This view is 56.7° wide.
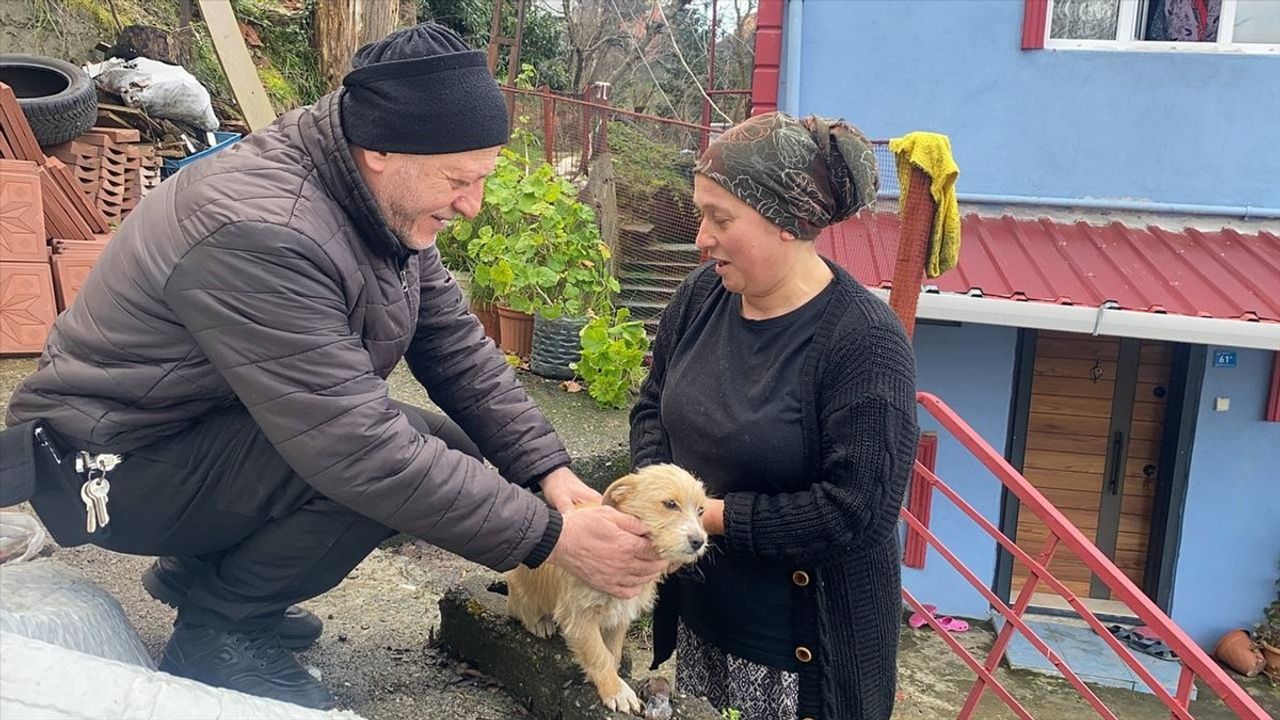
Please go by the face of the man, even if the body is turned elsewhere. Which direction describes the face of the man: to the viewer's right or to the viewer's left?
to the viewer's right

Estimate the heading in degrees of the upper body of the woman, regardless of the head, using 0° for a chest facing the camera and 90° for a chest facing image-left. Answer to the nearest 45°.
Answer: approximately 45°

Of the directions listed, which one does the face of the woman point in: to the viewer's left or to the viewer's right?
to the viewer's left

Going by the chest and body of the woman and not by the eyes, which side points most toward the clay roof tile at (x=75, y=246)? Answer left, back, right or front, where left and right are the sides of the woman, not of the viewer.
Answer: right

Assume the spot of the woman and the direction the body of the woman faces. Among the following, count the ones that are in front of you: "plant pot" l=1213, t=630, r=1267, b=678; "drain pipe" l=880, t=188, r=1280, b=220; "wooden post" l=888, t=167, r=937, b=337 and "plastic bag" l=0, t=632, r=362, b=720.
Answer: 1

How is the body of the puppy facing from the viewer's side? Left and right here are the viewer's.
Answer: facing the viewer and to the right of the viewer

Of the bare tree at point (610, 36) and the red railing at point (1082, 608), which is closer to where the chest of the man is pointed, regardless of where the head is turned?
the red railing

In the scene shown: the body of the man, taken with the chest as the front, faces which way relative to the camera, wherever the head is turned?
to the viewer's right

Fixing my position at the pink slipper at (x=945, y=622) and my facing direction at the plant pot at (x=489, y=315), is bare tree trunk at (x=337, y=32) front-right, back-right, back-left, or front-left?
front-right

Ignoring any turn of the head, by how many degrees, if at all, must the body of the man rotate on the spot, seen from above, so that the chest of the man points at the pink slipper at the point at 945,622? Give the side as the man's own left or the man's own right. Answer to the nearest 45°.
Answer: approximately 45° to the man's own left

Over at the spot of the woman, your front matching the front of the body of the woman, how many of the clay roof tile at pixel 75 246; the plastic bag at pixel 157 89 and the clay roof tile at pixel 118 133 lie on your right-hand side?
3

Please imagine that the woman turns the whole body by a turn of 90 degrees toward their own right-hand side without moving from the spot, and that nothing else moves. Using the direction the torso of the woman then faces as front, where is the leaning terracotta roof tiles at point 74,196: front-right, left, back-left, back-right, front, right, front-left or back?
front

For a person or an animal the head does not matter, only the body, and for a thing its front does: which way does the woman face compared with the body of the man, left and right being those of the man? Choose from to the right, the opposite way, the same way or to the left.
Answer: the opposite way

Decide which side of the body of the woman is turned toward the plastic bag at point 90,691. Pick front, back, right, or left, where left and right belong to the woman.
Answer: front

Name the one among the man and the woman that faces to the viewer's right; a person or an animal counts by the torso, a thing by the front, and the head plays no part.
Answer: the man

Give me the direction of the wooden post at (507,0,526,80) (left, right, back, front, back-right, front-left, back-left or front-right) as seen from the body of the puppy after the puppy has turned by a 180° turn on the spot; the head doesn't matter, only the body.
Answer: front-right

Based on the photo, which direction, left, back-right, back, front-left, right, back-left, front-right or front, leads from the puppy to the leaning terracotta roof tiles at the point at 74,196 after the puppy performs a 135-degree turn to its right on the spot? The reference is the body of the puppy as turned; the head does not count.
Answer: front-right

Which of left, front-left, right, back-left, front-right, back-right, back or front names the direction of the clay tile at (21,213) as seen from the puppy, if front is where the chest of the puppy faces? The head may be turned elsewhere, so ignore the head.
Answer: back

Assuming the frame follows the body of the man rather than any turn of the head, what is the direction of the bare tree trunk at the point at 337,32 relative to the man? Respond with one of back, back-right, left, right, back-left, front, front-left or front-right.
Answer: left

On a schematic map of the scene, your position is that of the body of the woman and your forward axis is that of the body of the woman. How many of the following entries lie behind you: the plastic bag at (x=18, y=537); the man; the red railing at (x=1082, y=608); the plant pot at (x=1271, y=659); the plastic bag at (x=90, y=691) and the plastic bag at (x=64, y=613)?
2
